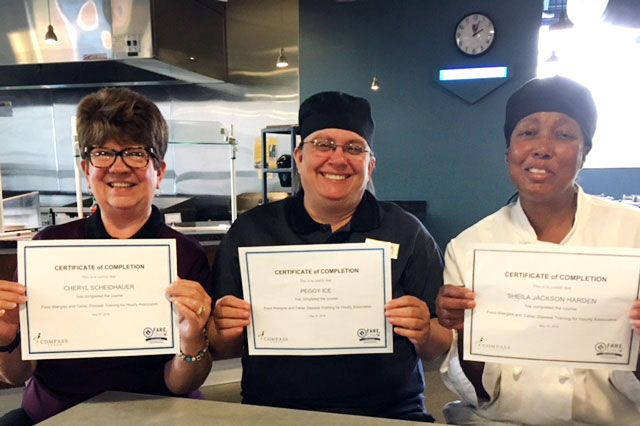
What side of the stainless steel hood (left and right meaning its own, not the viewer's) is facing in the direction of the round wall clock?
left

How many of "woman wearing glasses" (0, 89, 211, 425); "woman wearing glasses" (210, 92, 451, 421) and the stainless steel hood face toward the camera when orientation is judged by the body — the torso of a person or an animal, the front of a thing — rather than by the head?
3

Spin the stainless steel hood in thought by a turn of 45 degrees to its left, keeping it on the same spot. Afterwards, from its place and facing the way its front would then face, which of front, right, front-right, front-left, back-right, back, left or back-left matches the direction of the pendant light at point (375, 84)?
front-left

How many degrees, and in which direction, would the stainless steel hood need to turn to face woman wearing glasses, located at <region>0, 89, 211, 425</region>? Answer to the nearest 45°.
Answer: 0° — it already faces them

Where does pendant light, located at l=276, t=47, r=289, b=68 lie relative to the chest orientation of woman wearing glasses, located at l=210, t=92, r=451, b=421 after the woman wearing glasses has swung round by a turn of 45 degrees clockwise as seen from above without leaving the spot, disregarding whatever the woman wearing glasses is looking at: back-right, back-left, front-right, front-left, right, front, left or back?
back-right

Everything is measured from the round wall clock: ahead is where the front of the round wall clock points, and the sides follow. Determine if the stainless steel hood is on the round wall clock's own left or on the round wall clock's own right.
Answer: on the round wall clock's own right

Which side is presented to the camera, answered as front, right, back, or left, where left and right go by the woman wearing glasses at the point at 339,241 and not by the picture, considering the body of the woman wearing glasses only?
front

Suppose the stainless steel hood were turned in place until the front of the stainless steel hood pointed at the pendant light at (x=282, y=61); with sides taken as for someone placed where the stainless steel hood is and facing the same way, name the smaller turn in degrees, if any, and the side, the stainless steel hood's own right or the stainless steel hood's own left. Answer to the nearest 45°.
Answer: approximately 90° to the stainless steel hood's own left

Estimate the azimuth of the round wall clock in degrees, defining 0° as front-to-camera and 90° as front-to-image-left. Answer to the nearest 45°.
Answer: approximately 0°

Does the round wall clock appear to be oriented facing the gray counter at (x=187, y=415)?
yes

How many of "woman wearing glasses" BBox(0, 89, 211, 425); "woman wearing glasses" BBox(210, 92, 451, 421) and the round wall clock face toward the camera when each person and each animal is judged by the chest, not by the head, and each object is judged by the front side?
3

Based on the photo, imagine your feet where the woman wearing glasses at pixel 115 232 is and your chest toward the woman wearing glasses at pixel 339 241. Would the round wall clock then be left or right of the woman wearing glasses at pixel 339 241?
left

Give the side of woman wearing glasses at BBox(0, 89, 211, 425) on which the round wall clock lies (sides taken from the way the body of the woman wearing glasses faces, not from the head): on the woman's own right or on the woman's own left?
on the woman's own left
